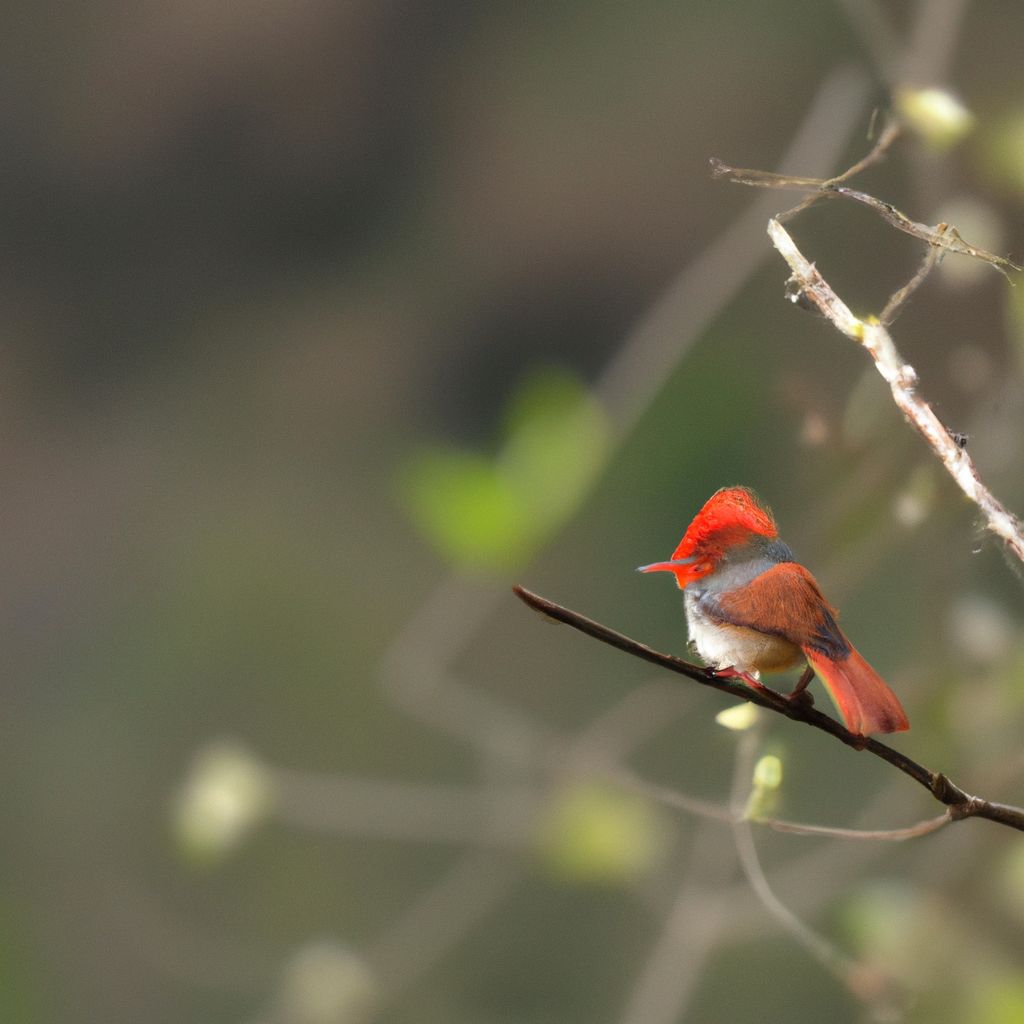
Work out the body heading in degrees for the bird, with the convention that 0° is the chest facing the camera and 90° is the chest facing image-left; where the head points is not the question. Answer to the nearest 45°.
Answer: approximately 90°
